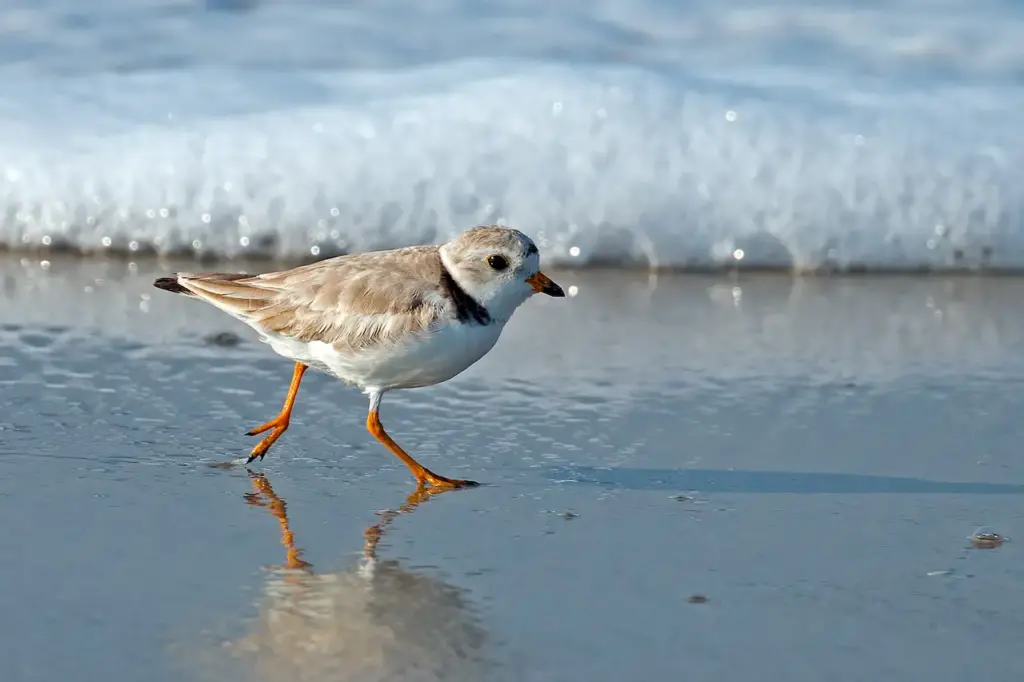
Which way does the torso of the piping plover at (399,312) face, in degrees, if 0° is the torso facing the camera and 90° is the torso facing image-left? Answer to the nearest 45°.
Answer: approximately 270°
